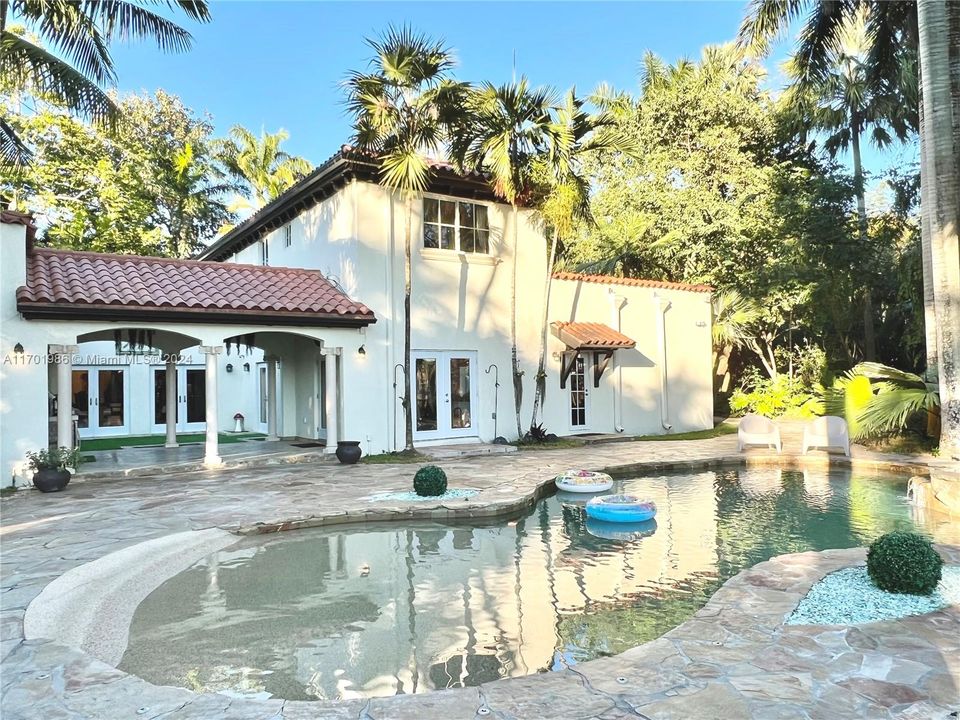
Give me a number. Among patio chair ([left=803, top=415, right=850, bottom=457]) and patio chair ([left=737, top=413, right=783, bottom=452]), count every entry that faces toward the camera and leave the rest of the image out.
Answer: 2

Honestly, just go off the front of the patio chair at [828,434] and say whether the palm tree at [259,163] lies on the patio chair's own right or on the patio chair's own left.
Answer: on the patio chair's own right

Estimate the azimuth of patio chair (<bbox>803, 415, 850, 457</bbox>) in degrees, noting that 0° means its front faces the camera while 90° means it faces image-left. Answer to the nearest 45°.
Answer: approximately 0°

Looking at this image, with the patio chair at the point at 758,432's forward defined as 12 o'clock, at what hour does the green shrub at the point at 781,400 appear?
The green shrub is roughly at 6 o'clock from the patio chair.

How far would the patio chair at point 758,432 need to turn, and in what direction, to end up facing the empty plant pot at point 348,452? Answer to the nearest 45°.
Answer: approximately 45° to its right

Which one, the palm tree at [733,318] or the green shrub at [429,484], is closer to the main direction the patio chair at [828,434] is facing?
the green shrub

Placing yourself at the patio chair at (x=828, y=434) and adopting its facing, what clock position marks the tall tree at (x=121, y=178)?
The tall tree is roughly at 3 o'clock from the patio chair.

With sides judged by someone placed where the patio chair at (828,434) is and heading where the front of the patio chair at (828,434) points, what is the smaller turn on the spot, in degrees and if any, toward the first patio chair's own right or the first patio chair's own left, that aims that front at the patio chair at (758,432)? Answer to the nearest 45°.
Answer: approximately 90° to the first patio chair's own right

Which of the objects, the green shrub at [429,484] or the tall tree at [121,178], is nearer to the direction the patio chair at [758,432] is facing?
the green shrub

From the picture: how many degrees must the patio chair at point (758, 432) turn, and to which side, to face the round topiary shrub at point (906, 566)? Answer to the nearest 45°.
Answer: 0° — it already faces it
